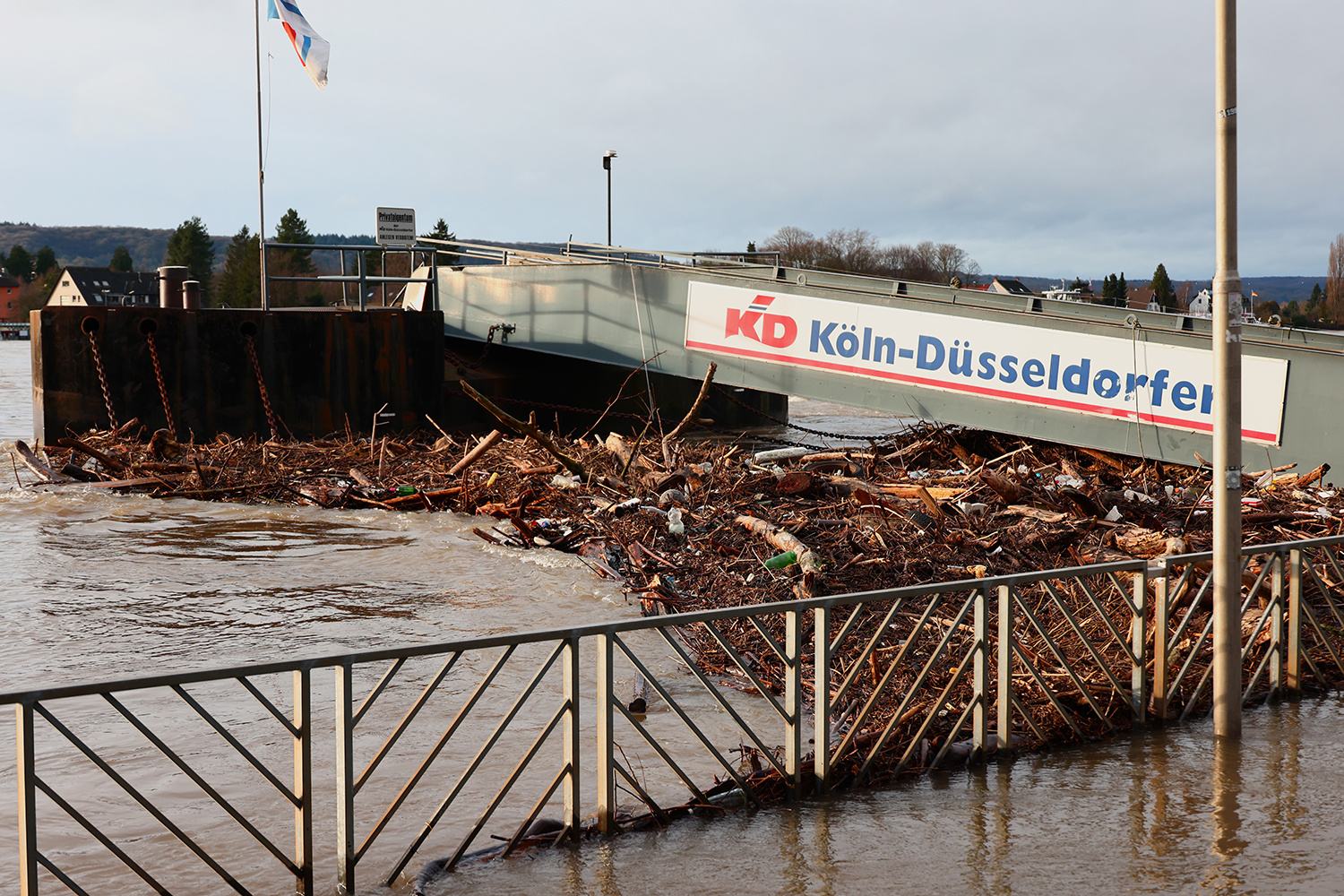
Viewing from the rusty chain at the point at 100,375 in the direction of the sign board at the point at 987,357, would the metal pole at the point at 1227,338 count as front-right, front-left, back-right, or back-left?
front-right

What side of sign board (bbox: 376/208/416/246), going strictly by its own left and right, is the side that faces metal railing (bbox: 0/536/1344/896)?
front

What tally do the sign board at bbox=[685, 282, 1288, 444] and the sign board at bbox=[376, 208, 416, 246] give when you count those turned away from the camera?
0

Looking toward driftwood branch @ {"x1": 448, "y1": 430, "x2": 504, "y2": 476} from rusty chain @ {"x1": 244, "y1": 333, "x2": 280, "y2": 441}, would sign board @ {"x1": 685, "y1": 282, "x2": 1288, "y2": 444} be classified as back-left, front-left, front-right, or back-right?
front-left

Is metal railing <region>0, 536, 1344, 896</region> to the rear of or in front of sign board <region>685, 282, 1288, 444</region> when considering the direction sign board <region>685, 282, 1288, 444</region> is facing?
in front

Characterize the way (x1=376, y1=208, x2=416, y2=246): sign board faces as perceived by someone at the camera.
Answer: facing the viewer

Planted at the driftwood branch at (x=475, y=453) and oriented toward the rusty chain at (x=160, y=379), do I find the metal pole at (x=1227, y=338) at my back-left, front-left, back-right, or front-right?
back-left

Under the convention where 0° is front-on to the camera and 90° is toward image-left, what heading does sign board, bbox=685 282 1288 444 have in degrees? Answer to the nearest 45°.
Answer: approximately 45°

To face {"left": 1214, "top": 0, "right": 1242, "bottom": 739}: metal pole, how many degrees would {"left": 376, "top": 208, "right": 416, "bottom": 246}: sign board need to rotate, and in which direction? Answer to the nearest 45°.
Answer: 0° — it already faces it
